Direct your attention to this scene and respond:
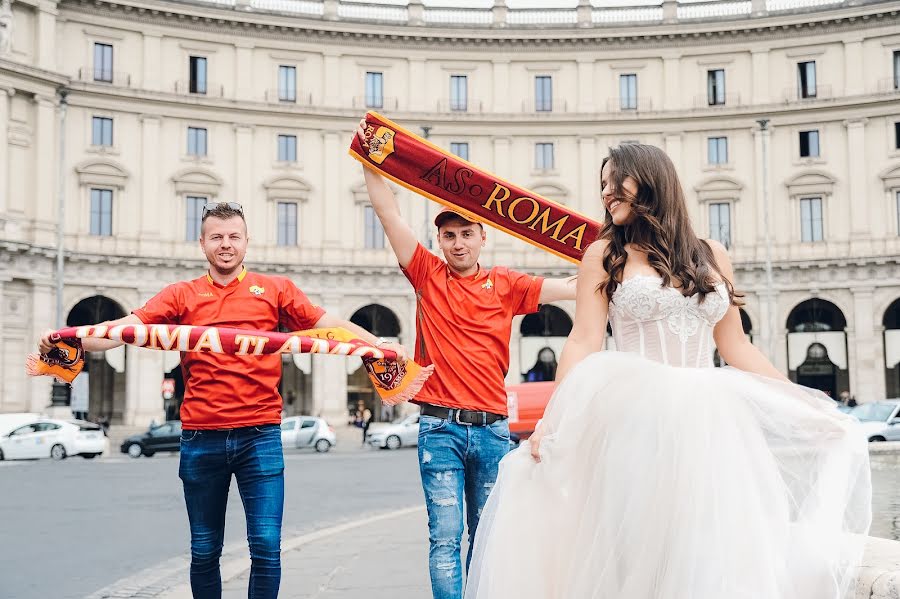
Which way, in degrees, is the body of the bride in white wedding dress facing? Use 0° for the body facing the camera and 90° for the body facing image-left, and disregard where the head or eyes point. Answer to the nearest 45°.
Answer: approximately 0°

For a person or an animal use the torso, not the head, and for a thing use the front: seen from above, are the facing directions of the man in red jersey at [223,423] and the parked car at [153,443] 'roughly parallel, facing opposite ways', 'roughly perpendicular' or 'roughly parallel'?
roughly perpendicular

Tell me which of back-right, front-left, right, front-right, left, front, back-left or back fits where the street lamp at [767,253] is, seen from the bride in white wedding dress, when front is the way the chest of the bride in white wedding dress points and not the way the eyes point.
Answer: back

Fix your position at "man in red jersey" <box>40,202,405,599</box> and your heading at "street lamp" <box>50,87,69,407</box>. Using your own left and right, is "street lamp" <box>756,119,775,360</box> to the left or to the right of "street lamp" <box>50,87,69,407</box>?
right

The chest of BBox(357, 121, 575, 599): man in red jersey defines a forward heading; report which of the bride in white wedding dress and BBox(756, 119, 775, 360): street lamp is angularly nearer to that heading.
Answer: the bride in white wedding dress

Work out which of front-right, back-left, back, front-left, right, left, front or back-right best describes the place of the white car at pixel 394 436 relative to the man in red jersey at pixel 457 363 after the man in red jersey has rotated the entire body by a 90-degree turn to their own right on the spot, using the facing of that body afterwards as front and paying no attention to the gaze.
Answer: right

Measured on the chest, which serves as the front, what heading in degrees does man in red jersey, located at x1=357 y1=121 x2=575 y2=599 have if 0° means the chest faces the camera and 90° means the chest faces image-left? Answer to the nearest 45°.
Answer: approximately 0°

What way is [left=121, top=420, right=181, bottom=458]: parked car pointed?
to the viewer's left

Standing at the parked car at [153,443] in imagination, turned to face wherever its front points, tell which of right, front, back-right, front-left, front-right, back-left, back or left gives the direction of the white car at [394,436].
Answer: back

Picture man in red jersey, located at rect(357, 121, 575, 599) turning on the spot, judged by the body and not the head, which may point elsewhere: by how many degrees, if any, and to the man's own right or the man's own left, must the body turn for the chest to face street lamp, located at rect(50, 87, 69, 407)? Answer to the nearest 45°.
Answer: approximately 135° to the man's own right

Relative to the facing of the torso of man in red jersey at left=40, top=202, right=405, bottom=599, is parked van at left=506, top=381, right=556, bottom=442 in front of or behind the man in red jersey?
behind

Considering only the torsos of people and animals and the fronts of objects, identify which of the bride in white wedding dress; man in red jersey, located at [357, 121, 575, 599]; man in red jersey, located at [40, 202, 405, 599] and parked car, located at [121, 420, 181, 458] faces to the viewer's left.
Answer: the parked car

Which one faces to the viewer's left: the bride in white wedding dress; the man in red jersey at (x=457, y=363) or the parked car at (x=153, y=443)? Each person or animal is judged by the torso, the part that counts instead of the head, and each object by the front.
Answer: the parked car

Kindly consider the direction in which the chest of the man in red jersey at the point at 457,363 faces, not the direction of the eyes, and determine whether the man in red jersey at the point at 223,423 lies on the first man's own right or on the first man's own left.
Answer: on the first man's own right

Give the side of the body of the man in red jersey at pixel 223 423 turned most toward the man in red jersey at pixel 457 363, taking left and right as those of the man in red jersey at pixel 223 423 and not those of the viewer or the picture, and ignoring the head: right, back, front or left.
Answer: left
